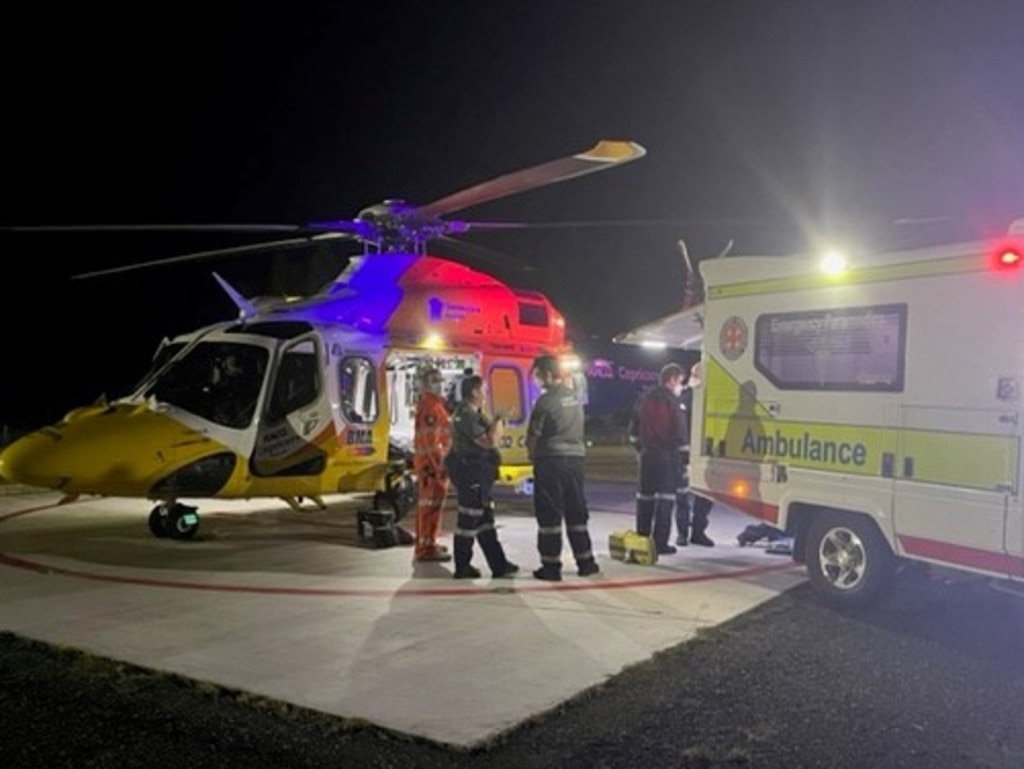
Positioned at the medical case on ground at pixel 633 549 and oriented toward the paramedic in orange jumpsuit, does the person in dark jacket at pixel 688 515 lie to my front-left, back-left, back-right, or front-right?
back-right

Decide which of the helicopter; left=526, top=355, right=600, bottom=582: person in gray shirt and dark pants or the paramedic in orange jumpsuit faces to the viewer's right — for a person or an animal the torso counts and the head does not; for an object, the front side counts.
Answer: the paramedic in orange jumpsuit

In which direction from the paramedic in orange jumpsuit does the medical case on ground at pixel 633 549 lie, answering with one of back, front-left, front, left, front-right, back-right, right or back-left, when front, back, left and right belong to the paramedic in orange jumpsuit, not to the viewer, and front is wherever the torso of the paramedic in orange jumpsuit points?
front

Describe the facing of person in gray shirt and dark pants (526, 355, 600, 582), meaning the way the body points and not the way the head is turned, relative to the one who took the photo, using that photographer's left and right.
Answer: facing away from the viewer and to the left of the viewer

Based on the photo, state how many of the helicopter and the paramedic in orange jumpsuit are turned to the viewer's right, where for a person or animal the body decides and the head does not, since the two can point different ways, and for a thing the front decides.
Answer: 1

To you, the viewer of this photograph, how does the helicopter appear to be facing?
facing the viewer and to the left of the viewer

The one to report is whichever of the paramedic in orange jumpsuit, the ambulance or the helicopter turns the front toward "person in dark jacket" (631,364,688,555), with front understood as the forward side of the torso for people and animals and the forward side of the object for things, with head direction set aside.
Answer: the paramedic in orange jumpsuit

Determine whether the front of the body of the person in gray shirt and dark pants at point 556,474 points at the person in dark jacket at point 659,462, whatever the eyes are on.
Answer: no

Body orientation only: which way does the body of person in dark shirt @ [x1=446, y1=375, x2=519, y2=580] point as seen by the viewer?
to the viewer's right

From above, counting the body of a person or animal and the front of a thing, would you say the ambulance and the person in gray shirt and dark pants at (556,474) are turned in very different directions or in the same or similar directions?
very different directions

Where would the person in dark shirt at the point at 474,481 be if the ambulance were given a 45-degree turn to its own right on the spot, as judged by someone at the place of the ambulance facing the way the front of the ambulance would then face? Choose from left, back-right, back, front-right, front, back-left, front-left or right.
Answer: right

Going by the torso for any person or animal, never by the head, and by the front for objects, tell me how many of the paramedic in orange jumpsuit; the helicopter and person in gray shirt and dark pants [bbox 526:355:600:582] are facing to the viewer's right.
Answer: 1

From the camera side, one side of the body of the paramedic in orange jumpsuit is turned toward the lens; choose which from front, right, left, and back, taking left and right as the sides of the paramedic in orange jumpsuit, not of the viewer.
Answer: right

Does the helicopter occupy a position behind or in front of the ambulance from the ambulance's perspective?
behind
